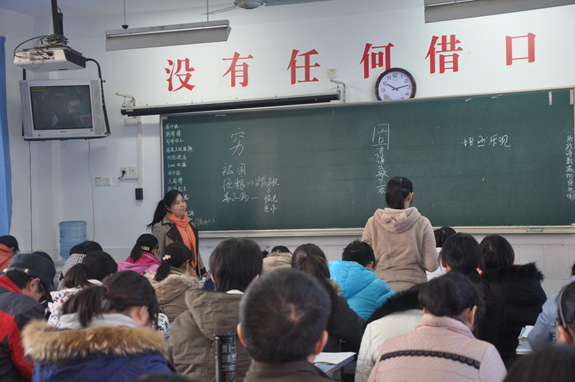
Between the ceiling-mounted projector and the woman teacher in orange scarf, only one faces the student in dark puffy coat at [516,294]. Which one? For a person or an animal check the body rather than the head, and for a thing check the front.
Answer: the woman teacher in orange scarf

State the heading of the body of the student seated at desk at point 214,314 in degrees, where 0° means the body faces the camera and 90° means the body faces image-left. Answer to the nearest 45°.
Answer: approximately 180°

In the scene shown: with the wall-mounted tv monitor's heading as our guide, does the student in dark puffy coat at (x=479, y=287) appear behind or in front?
in front

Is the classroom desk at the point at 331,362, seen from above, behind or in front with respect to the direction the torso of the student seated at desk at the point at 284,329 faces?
in front

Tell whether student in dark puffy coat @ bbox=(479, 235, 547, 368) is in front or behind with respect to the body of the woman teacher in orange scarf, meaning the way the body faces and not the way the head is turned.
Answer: in front

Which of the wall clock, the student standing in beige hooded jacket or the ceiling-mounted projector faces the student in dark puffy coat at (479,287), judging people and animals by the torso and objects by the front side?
the wall clock

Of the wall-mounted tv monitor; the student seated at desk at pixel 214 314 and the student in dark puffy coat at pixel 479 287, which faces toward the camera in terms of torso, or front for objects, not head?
the wall-mounted tv monitor

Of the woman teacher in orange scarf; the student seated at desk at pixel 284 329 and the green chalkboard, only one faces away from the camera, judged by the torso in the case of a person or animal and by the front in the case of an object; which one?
the student seated at desk

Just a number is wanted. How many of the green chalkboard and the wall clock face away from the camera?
0

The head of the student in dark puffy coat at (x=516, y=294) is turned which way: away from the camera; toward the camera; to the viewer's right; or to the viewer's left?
away from the camera

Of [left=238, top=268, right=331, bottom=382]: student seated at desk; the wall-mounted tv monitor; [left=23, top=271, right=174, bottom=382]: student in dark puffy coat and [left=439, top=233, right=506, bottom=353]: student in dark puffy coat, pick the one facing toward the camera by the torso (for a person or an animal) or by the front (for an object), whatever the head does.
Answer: the wall-mounted tv monitor

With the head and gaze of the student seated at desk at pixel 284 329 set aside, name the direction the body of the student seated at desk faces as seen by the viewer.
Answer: away from the camera

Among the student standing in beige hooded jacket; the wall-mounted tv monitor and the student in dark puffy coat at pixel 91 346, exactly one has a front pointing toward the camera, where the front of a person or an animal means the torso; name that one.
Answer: the wall-mounted tv monitor

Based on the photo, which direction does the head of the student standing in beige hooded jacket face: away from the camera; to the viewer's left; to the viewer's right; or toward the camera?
away from the camera

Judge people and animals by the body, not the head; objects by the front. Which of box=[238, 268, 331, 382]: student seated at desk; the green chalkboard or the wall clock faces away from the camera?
the student seated at desk

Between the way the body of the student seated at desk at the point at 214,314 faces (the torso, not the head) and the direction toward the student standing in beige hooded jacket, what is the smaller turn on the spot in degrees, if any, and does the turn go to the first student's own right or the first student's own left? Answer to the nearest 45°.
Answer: approximately 45° to the first student's own right
